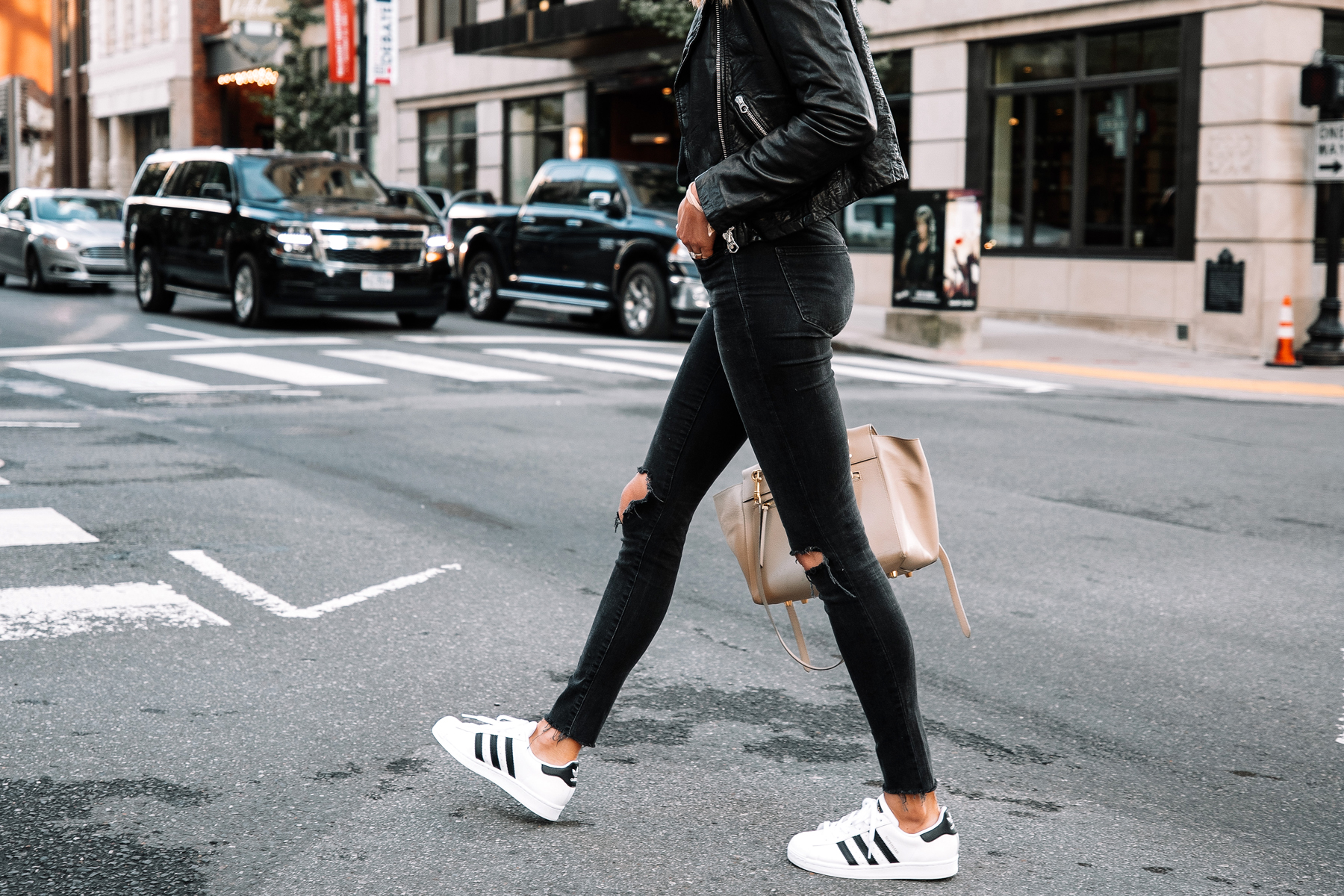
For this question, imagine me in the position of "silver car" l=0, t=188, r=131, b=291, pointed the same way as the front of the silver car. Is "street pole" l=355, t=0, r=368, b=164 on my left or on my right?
on my left

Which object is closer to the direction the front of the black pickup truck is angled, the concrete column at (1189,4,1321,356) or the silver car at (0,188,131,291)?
the concrete column

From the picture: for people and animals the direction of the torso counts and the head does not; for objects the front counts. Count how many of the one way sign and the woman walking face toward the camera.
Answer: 1

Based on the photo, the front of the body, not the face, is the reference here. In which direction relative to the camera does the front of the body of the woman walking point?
to the viewer's left

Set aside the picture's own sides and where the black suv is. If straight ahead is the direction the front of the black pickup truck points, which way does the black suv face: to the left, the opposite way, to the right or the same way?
the same way

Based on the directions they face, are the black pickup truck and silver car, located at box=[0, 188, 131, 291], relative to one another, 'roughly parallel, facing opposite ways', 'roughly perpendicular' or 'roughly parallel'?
roughly parallel

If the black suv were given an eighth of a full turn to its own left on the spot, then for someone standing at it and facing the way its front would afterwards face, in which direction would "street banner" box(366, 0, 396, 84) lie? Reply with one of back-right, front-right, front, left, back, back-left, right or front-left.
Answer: left

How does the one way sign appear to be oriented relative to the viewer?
toward the camera

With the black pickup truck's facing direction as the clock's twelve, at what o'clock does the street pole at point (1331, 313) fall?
The street pole is roughly at 11 o'clock from the black pickup truck.

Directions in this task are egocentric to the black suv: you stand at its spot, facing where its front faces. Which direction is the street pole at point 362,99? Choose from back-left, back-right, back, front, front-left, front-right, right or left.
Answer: back-left

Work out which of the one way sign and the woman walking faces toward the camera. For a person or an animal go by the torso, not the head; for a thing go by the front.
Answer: the one way sign

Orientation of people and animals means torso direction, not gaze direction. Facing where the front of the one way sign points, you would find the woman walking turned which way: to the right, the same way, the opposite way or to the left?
to the right

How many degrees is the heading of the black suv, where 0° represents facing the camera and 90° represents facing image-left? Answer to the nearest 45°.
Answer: approximately 315°

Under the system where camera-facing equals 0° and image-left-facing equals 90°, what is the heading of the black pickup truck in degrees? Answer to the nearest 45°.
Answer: approximately 315°

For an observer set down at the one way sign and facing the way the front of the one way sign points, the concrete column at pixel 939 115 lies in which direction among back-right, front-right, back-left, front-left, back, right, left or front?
back-right
